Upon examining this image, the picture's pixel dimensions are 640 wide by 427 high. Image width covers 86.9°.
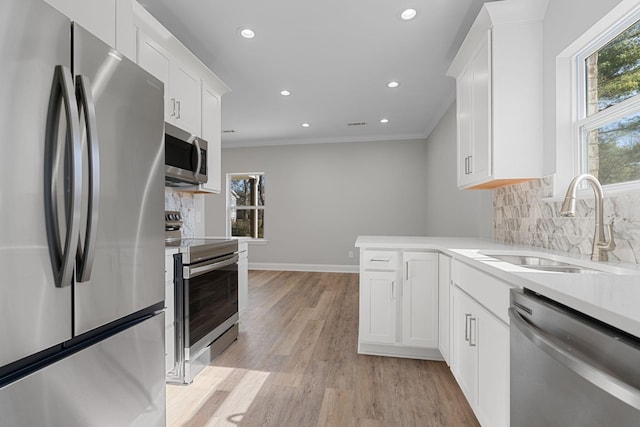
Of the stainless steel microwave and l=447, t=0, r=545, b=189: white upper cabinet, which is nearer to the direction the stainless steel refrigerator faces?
the white upper cabinet

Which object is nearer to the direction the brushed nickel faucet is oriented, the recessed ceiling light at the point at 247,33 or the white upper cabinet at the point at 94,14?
the white upper cabinet

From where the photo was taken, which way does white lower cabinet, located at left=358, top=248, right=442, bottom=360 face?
toward the camera

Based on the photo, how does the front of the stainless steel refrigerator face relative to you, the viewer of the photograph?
facing the viewer and to the right of the viewer

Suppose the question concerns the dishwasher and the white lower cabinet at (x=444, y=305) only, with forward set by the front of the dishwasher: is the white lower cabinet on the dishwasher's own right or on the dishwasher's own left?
on the dishwasher's own right

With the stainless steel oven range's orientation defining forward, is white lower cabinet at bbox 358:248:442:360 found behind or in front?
in front

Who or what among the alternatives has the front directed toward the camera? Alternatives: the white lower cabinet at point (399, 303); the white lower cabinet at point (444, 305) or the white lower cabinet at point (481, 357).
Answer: the white lower cabinet at point (399, 303)

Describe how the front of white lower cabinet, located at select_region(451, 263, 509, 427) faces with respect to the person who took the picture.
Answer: facing to the left of the viewer

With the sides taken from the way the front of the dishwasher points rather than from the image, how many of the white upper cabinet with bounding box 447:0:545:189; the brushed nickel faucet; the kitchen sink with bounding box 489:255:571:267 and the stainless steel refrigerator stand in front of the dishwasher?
1

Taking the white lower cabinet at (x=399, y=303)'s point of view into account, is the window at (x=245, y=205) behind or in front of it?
behind

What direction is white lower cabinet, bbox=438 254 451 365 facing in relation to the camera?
to the viewer's left

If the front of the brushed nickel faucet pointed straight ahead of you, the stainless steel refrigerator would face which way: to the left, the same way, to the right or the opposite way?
the opposite way

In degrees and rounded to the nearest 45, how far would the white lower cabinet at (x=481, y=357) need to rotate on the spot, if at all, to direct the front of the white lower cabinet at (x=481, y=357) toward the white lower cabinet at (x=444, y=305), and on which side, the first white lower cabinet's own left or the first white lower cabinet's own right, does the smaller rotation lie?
approximately 90° to the first white lower cabinet's own right

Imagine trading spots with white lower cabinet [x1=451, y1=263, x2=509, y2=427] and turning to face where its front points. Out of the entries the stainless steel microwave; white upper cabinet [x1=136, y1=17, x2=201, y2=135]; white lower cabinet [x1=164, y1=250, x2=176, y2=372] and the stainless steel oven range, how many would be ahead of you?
4
